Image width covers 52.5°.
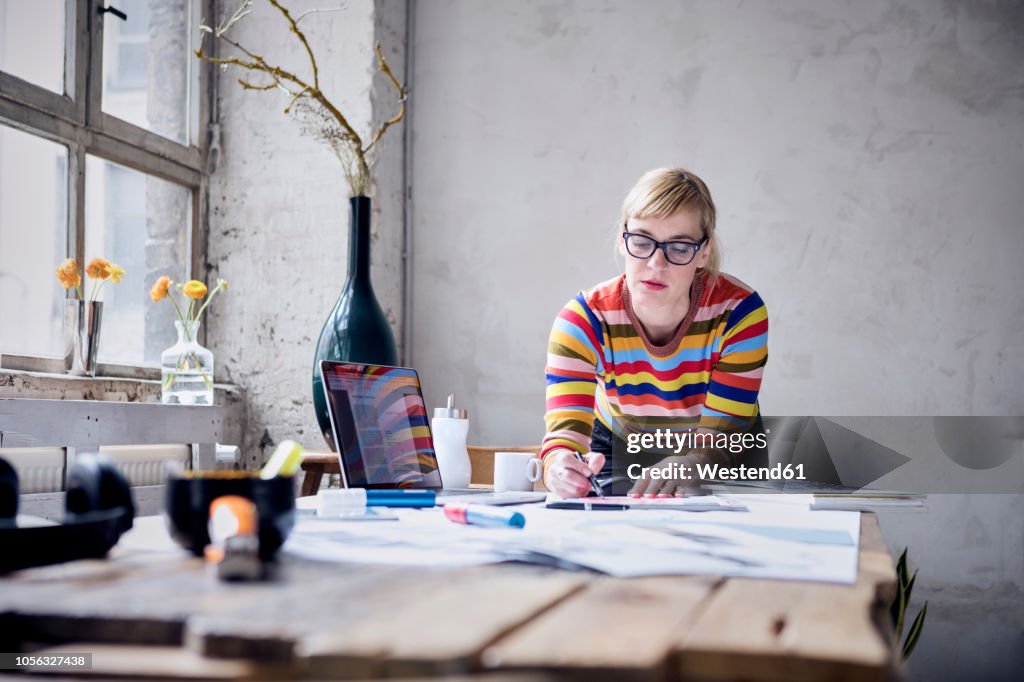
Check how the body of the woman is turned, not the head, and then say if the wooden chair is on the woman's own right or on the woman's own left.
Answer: on the woman's own right

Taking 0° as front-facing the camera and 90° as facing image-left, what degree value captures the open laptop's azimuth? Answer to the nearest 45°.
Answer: approximately 315°

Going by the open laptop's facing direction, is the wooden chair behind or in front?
behind

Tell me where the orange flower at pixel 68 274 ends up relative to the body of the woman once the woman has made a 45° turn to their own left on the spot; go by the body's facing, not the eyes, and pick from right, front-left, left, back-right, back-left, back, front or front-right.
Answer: back-right

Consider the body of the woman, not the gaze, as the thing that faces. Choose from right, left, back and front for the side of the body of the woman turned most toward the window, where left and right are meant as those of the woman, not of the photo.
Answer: right

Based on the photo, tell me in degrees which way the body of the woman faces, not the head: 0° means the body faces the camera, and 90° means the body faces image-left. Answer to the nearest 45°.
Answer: approximately 0°

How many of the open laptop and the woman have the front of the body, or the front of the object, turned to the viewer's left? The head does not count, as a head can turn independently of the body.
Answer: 0
